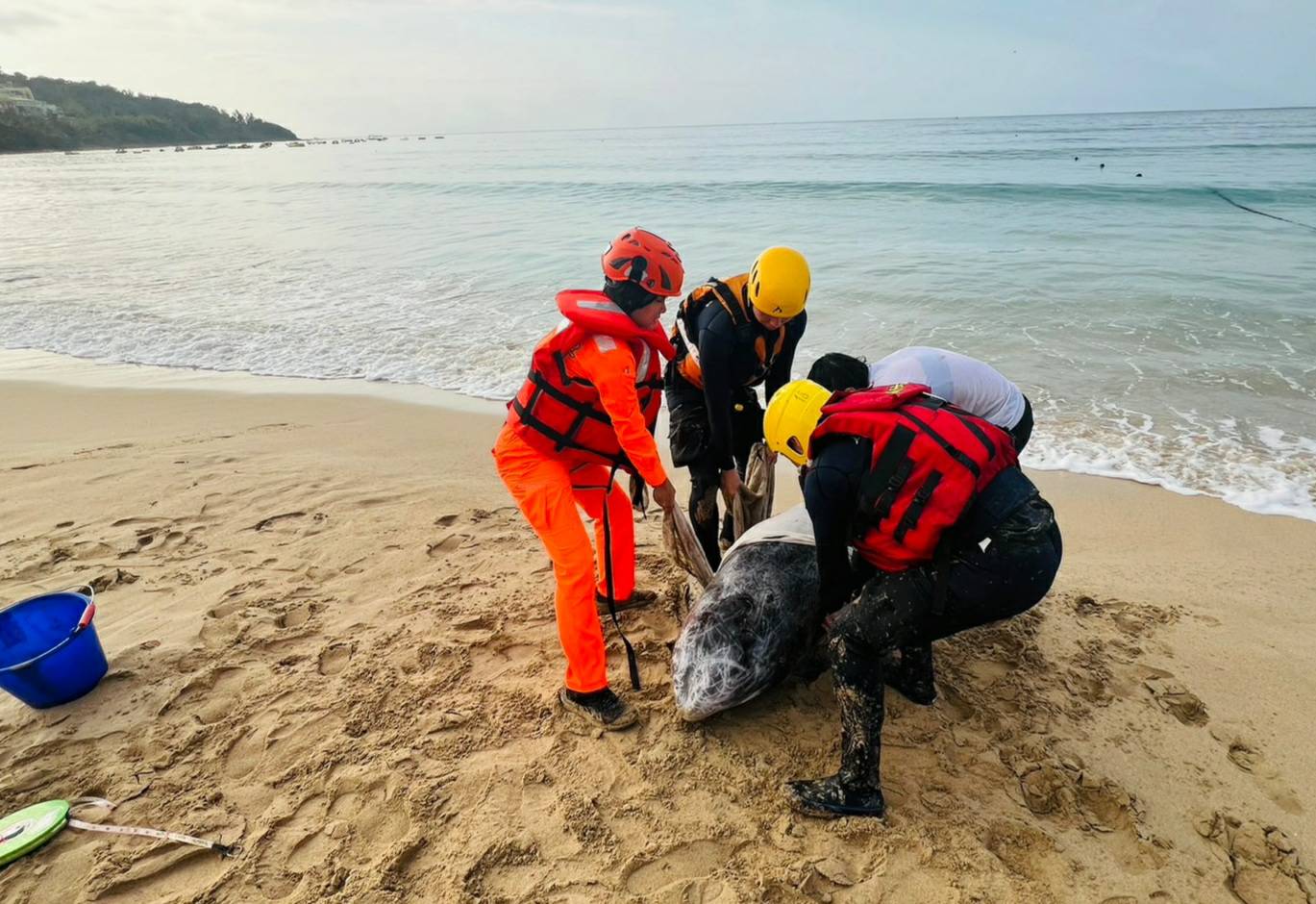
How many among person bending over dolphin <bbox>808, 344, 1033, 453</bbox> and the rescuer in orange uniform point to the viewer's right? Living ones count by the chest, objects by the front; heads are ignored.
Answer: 1

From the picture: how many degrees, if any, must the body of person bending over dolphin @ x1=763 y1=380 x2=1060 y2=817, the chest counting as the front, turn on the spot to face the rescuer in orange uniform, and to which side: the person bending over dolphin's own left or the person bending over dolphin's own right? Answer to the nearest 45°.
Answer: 0° — they already face them

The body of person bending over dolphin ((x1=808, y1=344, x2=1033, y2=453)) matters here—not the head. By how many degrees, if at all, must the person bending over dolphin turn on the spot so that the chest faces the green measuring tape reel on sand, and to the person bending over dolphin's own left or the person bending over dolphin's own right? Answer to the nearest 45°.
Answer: approximately 45° to the person bending over dolphin's own left

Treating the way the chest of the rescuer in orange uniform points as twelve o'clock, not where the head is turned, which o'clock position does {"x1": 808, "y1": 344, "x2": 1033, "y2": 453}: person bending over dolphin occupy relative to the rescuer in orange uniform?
The person bending over dolphin is roughly at 12 o'clock from the rescuer in orange uniform.

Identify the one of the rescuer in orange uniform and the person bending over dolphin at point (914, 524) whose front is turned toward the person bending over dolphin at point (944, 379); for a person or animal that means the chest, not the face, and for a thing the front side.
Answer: the rescuer in orange uniform

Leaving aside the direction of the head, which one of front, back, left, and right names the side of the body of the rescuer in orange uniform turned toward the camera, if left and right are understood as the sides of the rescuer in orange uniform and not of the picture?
right

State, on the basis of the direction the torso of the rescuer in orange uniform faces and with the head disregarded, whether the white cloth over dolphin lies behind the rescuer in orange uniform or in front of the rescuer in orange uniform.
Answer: in front

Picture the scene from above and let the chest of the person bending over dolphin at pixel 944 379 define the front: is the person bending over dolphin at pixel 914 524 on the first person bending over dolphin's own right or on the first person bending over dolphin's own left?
on the first person bending over dolphin's own left

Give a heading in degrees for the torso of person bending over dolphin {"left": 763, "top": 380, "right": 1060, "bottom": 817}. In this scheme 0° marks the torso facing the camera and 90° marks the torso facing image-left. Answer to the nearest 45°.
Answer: approximately 90°

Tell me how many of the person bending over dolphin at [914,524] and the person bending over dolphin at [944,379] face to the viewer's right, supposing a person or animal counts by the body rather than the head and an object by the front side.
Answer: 0

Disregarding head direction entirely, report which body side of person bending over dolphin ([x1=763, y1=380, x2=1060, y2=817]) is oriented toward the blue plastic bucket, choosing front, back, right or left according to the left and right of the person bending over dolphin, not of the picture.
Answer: front

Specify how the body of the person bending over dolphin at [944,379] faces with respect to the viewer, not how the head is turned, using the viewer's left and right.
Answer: facing to the left of the viewer

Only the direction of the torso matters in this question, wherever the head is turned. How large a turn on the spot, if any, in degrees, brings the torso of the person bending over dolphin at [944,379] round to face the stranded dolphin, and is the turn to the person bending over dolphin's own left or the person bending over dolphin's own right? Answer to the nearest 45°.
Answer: approximately 45° to the person bending over dolphin's own left
